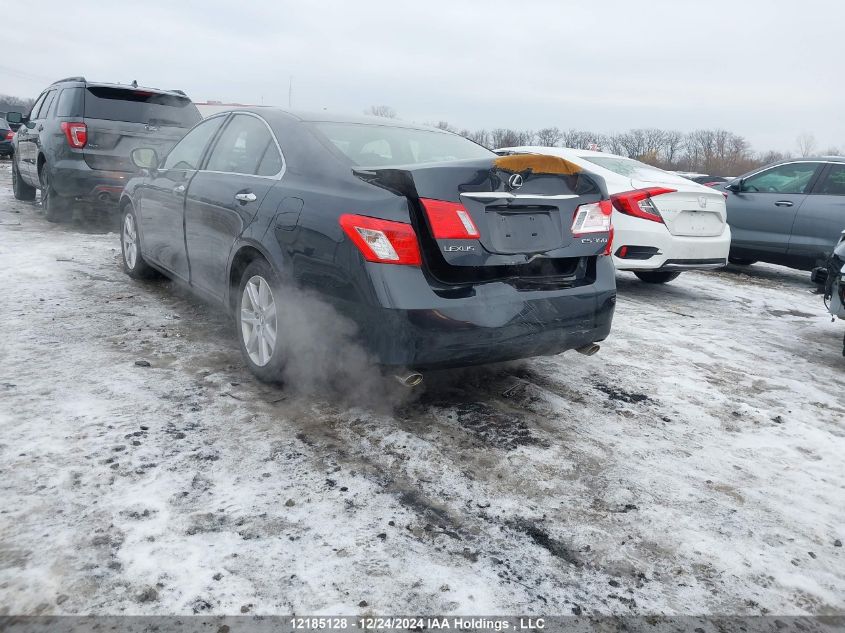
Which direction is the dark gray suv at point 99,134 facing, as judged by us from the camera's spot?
facing away from the viewer and to the left of the viewer

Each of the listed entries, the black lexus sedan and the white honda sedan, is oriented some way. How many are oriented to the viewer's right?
0

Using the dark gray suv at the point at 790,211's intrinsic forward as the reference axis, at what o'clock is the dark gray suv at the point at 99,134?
the dark gray suv at the point at 99,134 is roughly at 11 o'clock from the dark gray suv at the point at 790,211.

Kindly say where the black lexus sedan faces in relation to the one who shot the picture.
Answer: facing away from the viewer and to the left of the viewer

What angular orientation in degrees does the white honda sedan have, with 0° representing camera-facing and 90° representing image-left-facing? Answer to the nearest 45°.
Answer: approximately 135°

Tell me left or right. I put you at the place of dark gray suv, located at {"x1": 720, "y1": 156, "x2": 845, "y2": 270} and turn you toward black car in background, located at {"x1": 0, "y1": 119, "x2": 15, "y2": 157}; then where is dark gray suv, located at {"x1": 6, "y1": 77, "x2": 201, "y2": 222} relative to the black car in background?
left

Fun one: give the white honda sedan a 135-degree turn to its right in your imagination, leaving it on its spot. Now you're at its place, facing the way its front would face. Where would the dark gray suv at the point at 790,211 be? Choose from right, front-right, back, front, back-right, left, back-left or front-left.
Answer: front-left

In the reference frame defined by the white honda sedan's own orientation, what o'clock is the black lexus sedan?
The black lexus sedan is roughly at 8 o'clock from the white honda sedan.

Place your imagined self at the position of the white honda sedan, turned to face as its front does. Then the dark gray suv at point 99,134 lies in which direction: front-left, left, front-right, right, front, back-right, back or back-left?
front-left

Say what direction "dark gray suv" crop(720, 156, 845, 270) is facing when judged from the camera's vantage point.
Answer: facing to the left of the viewer

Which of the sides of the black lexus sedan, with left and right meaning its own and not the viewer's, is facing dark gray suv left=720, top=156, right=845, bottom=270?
right

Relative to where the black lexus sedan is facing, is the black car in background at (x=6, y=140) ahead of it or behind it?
ahead

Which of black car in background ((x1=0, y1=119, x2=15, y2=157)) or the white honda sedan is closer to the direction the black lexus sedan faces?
the black car in background
